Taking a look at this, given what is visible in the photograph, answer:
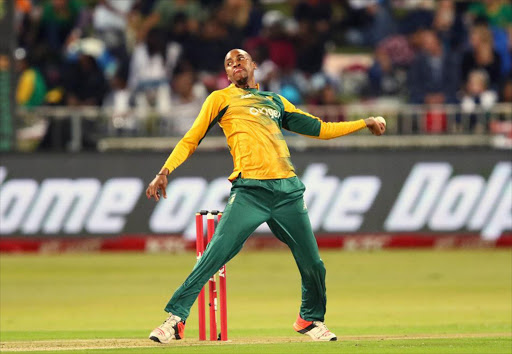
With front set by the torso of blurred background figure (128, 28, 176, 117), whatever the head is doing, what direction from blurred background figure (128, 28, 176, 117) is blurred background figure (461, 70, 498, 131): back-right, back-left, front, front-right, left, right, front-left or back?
left

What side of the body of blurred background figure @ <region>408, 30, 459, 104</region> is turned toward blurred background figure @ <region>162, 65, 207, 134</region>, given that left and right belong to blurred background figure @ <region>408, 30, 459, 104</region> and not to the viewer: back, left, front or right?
right

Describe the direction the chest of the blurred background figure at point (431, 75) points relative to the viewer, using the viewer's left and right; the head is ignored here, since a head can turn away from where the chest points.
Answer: facing the viewer

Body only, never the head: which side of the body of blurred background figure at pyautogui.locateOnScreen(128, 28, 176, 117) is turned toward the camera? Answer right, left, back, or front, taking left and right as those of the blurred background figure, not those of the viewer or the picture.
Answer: front

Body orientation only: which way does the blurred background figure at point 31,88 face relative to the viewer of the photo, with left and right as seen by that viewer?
facing the viewer and to the left of the viewer

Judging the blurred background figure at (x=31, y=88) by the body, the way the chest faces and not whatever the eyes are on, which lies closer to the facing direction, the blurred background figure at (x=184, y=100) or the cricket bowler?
the cricket bowler

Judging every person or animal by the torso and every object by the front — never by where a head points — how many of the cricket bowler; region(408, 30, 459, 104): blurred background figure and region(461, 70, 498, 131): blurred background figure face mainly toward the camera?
3

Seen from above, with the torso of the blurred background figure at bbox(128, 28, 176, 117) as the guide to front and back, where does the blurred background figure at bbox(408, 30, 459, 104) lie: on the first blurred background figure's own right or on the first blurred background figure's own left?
on the first blurred background figure's own left

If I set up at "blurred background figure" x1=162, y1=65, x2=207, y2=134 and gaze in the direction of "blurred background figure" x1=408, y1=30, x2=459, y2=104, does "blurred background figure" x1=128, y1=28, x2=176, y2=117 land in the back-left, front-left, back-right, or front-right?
back-left

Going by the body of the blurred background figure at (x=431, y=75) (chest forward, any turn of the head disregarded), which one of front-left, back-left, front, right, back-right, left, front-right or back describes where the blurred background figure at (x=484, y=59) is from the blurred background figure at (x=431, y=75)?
back-left

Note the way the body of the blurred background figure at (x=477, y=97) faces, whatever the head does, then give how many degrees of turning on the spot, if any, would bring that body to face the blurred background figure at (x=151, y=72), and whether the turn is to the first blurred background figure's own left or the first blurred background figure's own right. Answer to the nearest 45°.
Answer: approximately 90° to the first blurred background figure's own right

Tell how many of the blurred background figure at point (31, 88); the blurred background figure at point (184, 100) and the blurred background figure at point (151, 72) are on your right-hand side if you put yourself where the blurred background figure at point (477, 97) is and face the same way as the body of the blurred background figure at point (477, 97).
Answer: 3
